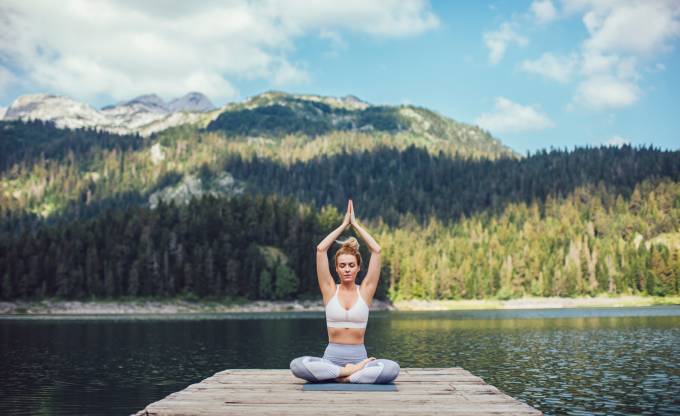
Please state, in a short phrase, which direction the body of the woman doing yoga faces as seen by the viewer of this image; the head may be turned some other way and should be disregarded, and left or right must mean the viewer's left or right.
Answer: facing the viewer
